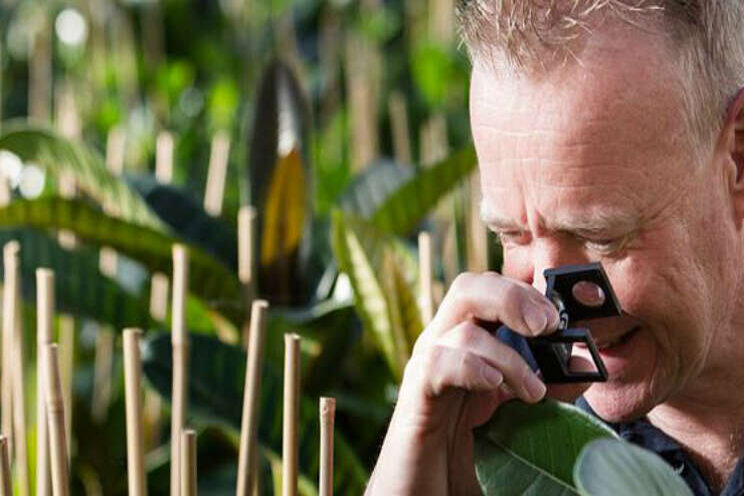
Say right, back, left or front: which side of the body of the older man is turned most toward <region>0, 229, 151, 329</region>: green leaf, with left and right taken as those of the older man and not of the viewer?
right

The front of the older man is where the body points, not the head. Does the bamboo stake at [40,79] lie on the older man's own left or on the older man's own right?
on the older man's own right

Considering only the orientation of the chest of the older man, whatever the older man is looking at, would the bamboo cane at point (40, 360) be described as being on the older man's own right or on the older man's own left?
on the older man's own right

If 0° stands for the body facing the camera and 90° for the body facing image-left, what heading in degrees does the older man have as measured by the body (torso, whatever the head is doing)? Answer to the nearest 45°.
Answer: approximately 45°

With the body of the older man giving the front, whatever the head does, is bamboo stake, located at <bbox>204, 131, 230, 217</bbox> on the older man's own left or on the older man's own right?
on the older man's own right

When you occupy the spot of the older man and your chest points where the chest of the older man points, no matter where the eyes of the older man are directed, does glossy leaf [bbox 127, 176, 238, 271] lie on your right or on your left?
on your right

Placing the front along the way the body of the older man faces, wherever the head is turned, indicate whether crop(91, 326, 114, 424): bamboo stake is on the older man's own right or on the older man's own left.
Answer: on the older man's own right
